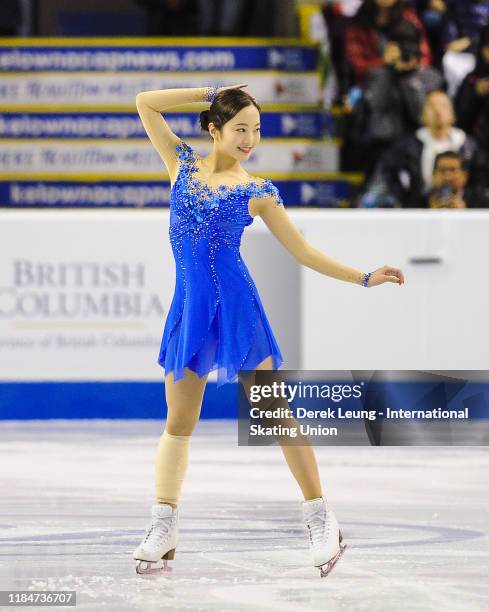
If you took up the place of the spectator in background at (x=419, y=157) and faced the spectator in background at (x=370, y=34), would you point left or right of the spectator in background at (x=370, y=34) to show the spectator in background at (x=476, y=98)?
right

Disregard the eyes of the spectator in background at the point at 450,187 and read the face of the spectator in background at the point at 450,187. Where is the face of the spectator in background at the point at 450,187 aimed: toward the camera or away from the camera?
toward the camera

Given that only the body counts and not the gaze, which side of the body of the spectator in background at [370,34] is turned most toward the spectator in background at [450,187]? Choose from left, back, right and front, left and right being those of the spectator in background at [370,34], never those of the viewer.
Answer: front

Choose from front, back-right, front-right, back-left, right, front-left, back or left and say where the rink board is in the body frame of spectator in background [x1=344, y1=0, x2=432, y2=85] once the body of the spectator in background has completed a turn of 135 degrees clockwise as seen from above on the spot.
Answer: back-left

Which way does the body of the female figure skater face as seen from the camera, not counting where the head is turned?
toward the camera

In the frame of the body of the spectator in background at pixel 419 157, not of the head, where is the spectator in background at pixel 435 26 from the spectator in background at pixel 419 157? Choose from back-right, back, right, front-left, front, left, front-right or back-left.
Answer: back

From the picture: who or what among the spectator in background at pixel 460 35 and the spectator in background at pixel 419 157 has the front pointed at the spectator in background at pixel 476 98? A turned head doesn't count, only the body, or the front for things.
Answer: the spectator in background at pixel 460 35

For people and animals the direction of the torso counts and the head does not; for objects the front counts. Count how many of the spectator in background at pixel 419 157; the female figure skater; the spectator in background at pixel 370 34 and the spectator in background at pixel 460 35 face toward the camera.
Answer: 4

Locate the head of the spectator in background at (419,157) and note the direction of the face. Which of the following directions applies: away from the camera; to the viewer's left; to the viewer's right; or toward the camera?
toward the camera

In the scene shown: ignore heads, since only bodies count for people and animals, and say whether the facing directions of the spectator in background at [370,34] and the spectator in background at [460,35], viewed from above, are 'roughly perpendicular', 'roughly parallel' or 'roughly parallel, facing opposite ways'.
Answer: roughly parallel

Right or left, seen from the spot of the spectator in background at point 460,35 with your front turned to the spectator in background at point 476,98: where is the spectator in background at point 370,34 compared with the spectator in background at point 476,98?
right

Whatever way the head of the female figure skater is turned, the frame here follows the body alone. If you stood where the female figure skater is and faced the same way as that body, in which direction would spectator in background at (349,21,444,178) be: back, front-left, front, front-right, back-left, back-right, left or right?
back

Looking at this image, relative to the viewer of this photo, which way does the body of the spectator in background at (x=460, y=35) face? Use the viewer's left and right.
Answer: facing the viewer

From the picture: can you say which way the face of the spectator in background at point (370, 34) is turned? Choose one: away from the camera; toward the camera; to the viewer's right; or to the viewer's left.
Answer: toward the camera

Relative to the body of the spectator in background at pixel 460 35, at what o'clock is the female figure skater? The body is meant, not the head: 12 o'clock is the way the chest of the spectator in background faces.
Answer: The female figure skater is roughly at 12 o'clock from the spectator in background.
